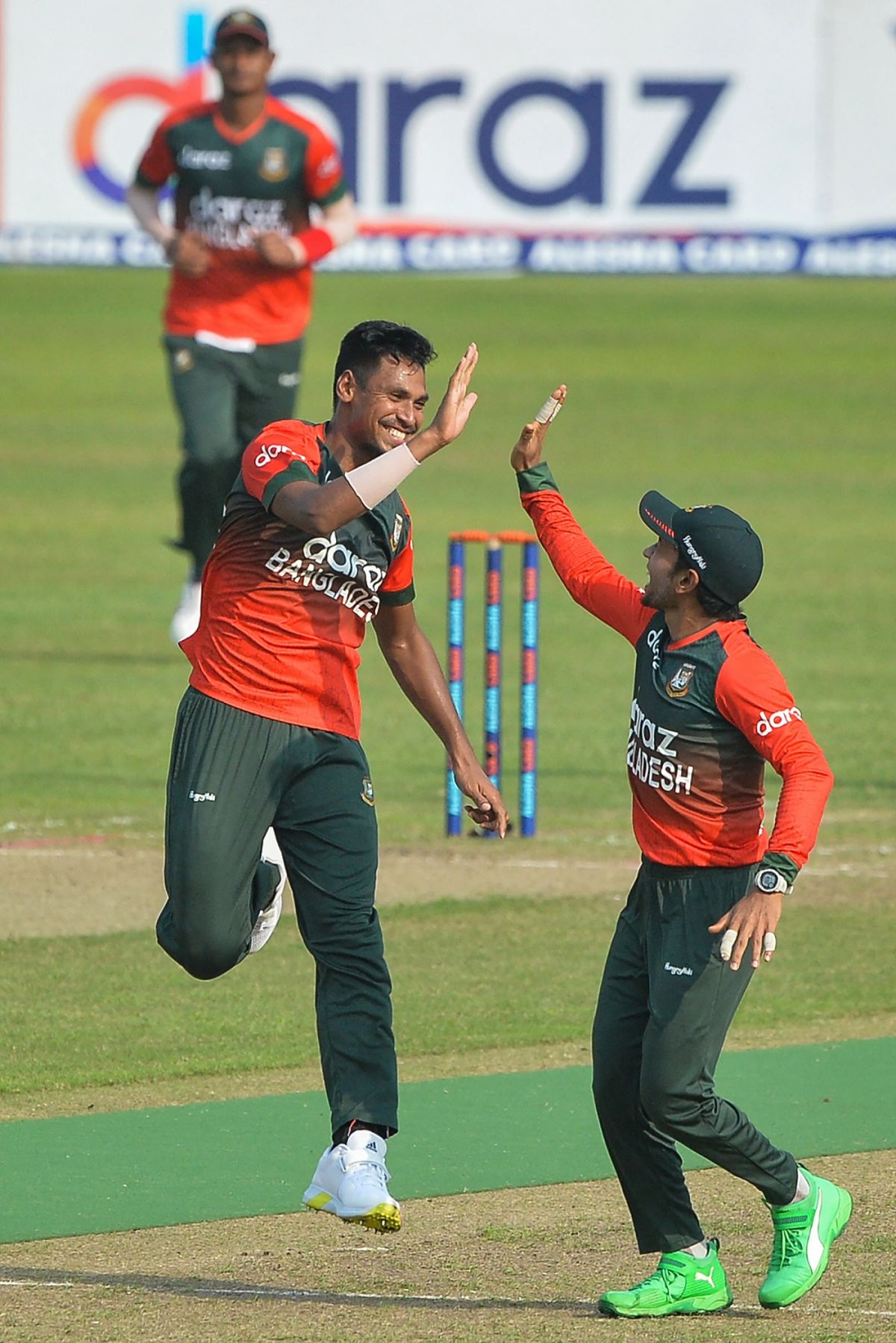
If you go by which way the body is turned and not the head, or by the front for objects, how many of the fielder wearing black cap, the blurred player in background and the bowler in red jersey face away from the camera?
0

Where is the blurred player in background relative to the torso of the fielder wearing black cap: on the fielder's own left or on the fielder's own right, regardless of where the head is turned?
on the fielder's own right

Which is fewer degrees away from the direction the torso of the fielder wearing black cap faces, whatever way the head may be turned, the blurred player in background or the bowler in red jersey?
the bowler in red jersey

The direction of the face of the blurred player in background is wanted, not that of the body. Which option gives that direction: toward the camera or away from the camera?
toward the camera

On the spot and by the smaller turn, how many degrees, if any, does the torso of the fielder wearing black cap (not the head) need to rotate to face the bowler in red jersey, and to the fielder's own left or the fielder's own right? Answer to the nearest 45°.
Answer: approximately 45° to the fielder's own right

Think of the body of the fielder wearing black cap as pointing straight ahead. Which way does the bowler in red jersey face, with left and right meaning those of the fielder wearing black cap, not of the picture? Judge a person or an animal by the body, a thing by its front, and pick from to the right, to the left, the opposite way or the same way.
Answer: to the left

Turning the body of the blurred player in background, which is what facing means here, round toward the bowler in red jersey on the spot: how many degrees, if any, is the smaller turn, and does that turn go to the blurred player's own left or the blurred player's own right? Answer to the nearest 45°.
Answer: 0° — they already face them

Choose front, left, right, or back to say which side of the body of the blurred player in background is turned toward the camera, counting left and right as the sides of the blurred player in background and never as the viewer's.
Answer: front

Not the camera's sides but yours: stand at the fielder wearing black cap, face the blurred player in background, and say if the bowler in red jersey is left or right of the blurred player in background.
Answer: left

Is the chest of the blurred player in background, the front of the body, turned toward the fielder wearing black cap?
yes
